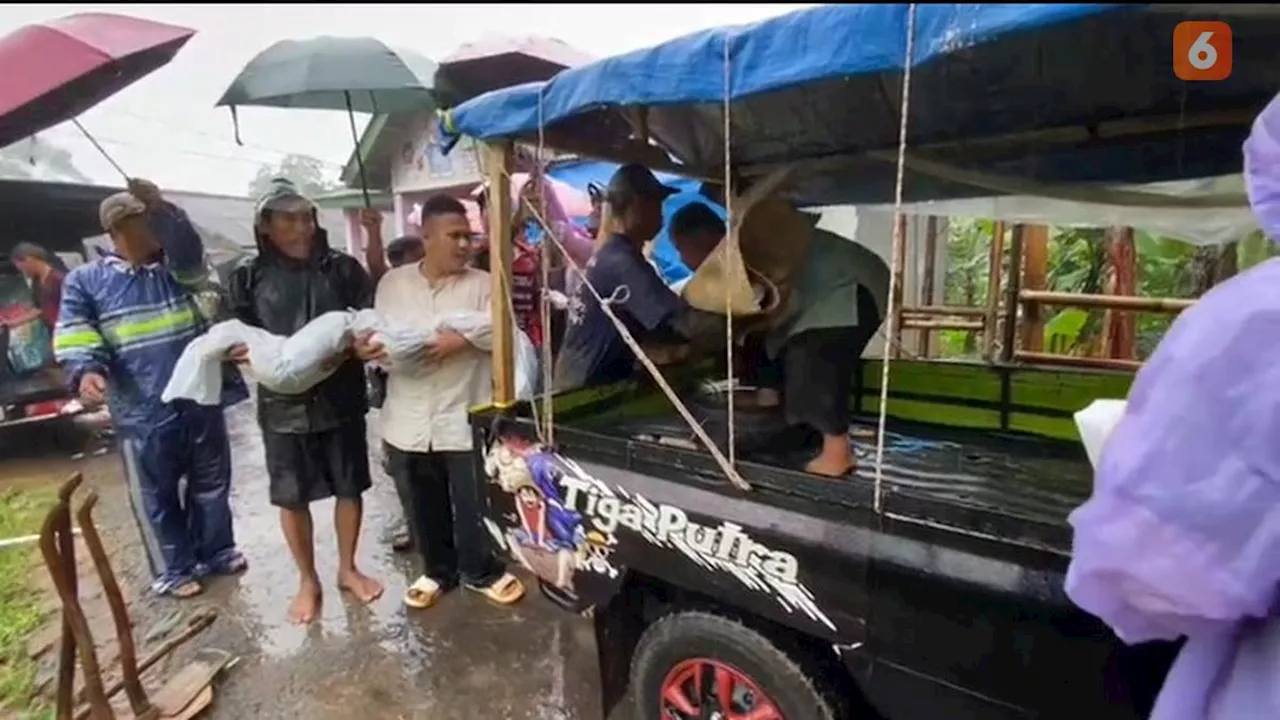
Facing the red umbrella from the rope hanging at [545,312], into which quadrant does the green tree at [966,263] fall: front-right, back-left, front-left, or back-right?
back-right

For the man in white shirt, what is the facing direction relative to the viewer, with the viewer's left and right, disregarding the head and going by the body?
facing the viewer

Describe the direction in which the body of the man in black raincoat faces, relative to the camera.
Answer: toward the camera

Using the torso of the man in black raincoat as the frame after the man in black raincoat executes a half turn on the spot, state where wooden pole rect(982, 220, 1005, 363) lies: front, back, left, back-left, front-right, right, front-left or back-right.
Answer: right

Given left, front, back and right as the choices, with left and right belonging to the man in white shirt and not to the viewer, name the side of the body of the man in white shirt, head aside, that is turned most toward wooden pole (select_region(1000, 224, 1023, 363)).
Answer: left

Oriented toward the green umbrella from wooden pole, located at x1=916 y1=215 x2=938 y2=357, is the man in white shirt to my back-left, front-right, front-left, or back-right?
front-left
